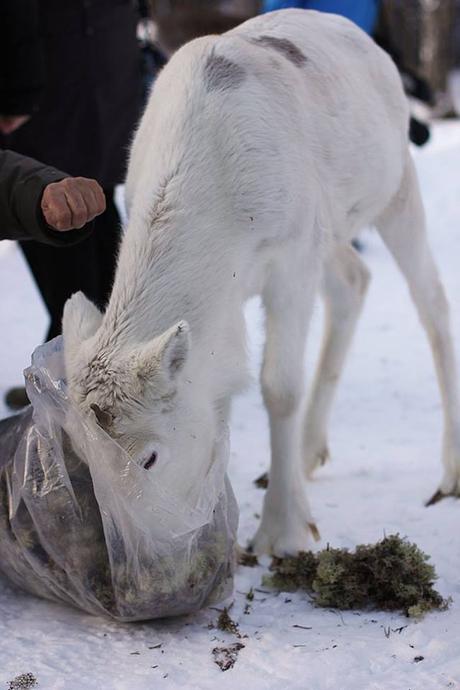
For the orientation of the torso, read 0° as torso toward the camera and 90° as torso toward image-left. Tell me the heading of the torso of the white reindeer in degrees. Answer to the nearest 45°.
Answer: approximately 45°

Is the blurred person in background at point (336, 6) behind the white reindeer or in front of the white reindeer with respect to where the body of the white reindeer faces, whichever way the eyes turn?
behind

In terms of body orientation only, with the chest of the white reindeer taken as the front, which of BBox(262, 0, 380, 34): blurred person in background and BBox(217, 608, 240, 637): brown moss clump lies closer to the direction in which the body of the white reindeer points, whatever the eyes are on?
the brown moss clump

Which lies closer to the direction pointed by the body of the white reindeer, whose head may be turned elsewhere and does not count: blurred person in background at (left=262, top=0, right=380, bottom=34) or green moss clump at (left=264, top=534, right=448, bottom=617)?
the green moss clump

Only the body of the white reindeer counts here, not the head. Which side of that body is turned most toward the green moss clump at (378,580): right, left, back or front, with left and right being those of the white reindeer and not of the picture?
left

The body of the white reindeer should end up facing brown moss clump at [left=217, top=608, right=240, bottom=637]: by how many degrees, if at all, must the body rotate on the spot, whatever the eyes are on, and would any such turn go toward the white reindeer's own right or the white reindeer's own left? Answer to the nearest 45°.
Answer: approximately 45° to the white reindeer's own left

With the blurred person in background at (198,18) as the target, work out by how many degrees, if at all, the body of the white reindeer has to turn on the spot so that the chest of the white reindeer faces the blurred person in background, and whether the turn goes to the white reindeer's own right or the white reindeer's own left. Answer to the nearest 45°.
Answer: approximately 135° to the white reindeer's own right

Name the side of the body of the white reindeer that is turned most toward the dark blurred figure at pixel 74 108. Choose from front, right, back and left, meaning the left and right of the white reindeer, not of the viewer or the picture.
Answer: right
